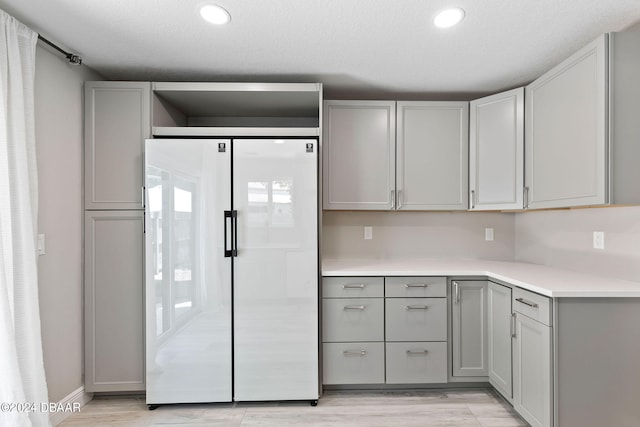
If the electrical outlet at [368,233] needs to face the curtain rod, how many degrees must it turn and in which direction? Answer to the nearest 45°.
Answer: approximately 45° to its right

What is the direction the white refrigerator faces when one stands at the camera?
facing the viewer

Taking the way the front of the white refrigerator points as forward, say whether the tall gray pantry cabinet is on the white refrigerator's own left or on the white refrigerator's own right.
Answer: on the white refrigerator's own right

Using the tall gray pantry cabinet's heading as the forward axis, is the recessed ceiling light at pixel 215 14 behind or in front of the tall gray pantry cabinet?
in front

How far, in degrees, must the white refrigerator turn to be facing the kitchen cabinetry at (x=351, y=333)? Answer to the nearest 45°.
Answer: approximately 90° to its left

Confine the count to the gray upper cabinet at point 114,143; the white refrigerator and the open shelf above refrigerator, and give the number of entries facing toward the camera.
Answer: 3

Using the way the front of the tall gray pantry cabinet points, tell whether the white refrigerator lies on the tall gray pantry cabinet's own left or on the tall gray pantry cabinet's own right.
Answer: on the tall gray pantry cabinet's own left

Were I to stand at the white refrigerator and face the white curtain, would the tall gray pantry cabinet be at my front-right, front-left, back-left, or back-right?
front-right

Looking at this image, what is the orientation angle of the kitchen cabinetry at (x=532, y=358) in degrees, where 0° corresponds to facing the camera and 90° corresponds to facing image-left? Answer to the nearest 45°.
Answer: approximately 45°

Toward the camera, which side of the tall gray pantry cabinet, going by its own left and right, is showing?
front
